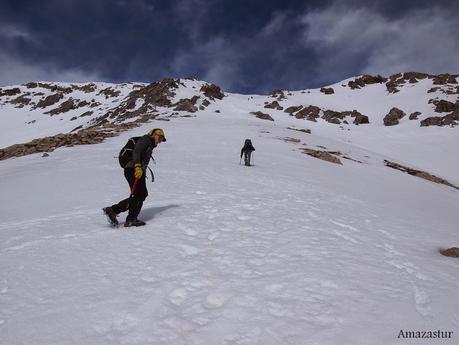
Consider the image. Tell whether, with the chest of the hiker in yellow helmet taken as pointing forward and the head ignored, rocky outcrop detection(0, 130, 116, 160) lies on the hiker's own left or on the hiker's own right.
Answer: on the hiker's own left

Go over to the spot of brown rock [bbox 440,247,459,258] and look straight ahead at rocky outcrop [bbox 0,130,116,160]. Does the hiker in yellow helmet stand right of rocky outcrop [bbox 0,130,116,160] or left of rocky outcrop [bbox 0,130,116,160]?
left

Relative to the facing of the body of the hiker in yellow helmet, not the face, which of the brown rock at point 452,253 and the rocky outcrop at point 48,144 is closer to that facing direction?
the brown rock

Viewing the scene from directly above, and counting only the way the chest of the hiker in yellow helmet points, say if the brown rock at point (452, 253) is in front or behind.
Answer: in front

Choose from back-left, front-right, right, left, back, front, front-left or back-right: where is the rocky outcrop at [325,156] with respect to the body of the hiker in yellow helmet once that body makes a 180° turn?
back-right

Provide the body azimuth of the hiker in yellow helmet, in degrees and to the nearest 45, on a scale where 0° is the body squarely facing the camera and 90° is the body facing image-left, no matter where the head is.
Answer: approximately 270°
